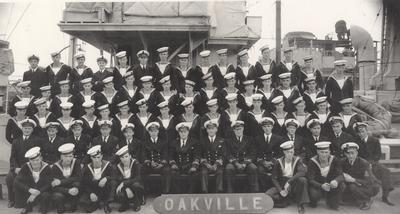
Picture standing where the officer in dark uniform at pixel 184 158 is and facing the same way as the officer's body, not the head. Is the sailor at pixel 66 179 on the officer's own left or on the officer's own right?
on the officer's own right

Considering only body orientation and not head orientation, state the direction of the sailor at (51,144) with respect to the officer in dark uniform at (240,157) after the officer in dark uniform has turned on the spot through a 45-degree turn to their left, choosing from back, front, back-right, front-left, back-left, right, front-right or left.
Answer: back-right

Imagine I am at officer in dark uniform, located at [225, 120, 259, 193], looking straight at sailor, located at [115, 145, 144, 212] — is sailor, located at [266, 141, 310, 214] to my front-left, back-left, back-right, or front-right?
back-left

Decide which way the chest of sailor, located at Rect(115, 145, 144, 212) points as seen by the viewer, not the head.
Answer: toward the camera

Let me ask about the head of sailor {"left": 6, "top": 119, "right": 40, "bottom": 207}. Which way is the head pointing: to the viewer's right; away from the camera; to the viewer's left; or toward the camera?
toward the camera

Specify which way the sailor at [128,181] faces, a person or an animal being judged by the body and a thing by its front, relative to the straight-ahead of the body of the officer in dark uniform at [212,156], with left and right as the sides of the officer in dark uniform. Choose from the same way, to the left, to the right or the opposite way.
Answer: the same way

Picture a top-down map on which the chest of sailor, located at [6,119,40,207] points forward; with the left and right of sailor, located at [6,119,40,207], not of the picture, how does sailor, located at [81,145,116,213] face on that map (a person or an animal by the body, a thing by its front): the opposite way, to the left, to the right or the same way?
the same way

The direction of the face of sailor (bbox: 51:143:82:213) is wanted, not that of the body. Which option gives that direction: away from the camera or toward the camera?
toward the camera

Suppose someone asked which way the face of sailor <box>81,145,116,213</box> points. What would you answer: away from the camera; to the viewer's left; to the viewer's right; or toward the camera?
toward the camera

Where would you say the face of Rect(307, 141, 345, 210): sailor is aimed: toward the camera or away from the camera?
toward the camera

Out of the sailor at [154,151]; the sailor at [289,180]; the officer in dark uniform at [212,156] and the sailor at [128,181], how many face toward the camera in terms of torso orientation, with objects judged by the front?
4

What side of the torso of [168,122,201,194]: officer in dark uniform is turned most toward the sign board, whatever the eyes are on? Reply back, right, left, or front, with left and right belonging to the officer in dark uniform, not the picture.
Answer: front

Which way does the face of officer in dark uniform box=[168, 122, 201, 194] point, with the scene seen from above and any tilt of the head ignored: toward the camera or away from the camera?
toward the camera

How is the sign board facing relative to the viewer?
toward the camera

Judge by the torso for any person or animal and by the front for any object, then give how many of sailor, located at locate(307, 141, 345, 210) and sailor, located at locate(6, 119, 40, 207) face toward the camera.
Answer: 2

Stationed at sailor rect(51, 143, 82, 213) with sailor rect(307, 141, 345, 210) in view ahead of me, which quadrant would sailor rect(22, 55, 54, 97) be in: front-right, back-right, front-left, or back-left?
back-left

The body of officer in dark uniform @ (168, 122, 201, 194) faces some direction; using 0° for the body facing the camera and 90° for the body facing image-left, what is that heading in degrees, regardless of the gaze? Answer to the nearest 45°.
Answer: approximately 0°

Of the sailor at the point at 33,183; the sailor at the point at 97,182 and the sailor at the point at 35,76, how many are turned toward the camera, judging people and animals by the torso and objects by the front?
3

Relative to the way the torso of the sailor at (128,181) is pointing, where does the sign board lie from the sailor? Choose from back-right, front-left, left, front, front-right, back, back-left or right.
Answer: front-left
